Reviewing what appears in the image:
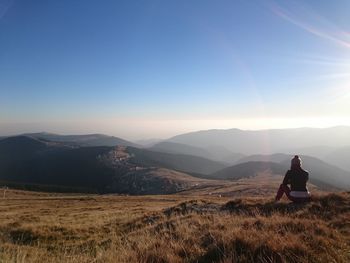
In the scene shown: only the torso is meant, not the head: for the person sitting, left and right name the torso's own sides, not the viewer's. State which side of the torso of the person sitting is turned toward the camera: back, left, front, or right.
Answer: back
